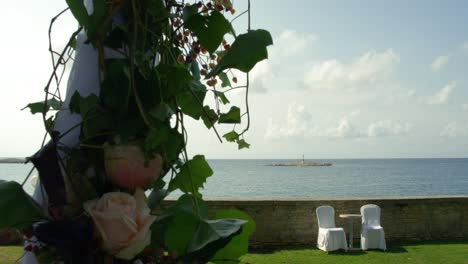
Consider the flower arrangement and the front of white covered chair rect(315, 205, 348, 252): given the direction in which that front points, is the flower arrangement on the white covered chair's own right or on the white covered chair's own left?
on the white covered chair's own right

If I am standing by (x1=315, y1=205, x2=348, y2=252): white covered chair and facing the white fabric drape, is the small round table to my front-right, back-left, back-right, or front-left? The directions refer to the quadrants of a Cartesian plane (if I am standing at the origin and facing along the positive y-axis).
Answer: back-left

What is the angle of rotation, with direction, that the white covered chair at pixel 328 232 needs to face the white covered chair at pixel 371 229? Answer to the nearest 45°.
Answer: approximately 45° to its left

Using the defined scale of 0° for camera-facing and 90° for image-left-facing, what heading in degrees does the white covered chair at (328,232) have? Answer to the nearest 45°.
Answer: approximately 315°

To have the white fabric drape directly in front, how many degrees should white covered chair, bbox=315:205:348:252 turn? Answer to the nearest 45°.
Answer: approximately 45° to its right

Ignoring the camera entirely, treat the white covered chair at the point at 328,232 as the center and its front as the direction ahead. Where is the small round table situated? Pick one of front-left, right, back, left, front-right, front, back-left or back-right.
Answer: left
